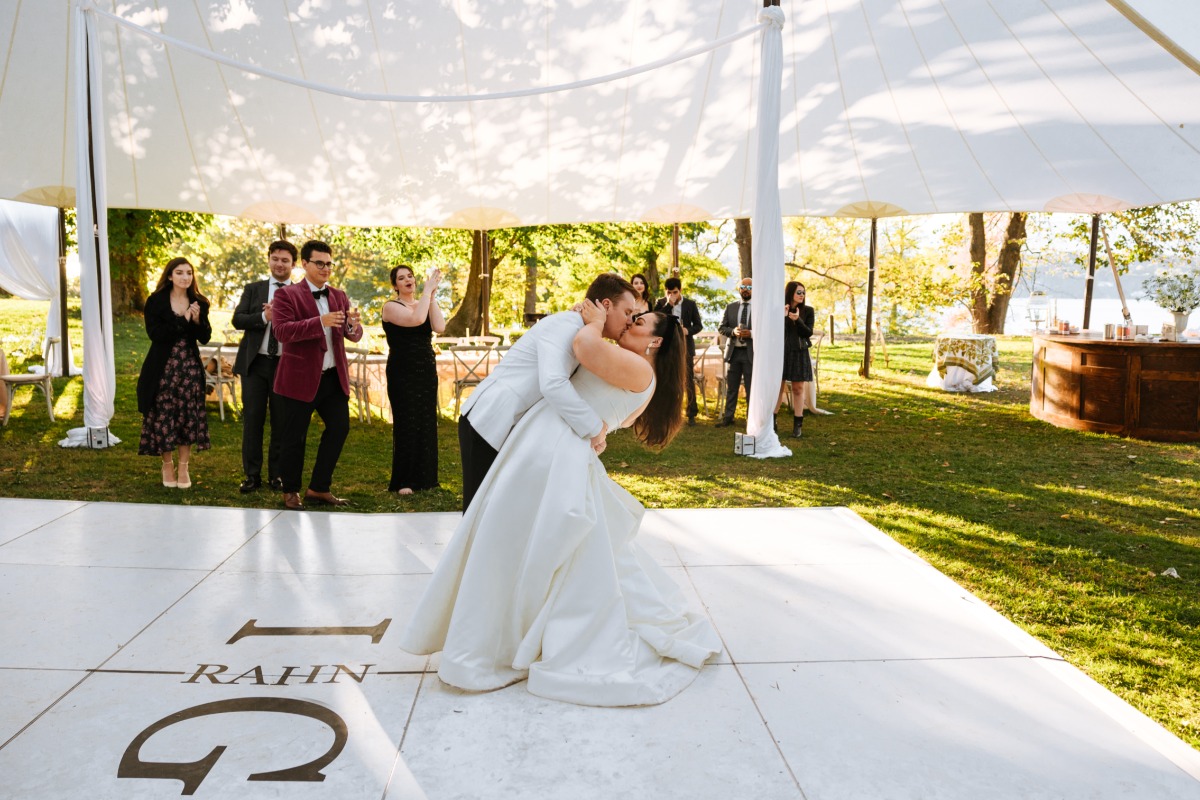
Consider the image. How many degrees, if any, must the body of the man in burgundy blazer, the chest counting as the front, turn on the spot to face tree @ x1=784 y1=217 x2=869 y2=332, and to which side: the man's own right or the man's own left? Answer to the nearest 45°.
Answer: approximately 90° to the man's own left

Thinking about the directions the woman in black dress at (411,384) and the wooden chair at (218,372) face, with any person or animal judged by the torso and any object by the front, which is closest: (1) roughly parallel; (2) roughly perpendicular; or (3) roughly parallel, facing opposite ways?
roughly perpendicular

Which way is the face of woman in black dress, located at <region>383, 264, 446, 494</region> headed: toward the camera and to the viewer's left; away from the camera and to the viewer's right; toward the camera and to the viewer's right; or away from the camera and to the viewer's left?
toward the camera and to the viewer's right

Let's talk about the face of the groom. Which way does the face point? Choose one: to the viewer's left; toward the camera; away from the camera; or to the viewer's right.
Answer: to the viewer's right

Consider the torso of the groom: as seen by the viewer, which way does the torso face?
to the viewer's right

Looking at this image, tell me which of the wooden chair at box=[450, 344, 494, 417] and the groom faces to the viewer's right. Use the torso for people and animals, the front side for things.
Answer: the groom

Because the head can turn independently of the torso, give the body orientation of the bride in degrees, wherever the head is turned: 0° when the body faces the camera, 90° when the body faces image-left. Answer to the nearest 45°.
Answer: approximately 90°

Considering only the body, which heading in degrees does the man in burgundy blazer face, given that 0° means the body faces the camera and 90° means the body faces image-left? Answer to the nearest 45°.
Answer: approximately 315°

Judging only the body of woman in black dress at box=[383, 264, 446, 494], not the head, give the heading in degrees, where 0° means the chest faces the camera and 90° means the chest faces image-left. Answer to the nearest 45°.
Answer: approximately 315°
